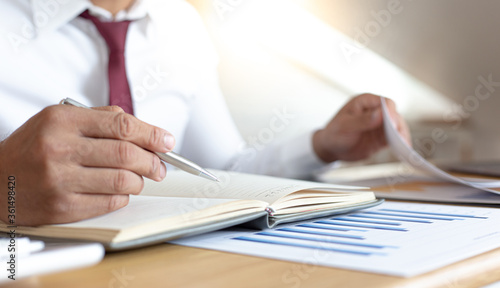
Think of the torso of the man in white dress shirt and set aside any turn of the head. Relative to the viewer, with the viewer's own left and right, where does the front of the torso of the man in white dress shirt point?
facing the viewer and to the right of the viewer
